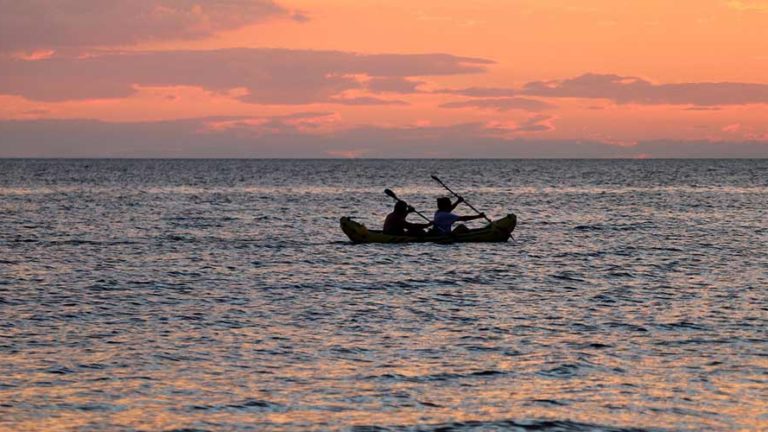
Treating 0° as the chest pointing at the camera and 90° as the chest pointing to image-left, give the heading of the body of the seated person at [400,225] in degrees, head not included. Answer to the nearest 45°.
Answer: approximately 270°
